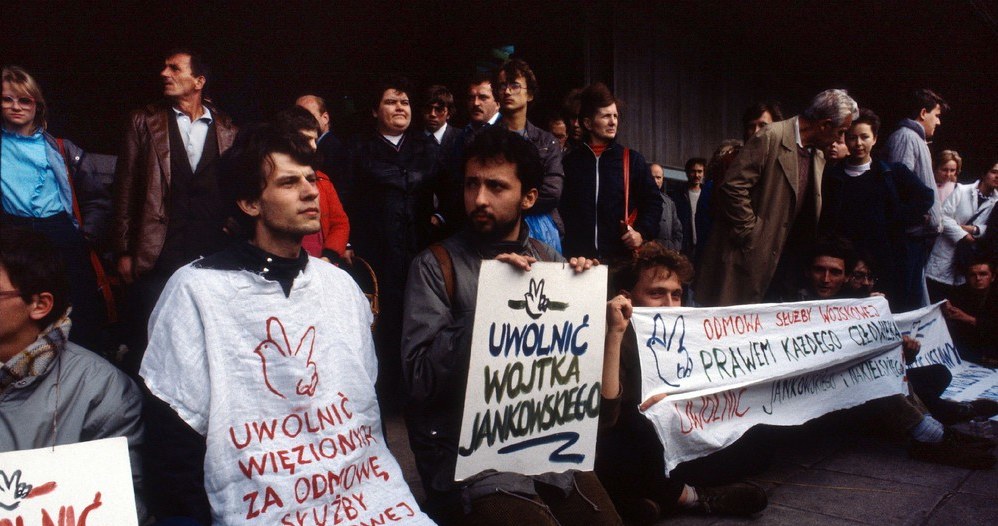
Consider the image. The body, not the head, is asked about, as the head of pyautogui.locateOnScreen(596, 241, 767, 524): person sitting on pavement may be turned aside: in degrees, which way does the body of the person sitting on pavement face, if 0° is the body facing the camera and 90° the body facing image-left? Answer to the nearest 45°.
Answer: approximately 315°

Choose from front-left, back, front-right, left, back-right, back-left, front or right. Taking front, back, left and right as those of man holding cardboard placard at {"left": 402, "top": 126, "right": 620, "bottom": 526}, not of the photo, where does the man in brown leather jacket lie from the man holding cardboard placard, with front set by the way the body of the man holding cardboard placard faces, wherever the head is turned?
back-right

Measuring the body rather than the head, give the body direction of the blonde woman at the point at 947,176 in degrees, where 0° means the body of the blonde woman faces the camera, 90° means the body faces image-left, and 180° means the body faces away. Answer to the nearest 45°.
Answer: approximately 45°

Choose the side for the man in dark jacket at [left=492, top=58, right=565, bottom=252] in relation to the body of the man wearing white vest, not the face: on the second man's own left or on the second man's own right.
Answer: on the second man's own left

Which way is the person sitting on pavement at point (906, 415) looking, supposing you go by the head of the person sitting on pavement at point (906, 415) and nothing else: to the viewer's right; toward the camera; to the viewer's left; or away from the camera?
toward the camera

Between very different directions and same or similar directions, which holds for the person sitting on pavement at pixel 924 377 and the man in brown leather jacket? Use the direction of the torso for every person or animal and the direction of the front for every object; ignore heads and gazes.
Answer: same or similar directions

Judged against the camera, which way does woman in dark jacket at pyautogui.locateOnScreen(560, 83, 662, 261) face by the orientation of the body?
toward the camera

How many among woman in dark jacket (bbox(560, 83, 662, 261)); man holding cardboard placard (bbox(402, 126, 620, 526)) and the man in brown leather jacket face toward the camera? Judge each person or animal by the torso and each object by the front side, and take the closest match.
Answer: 3

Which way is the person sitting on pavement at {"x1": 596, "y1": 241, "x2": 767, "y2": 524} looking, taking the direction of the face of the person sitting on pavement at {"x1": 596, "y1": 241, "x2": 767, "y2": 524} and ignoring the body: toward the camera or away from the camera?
toward the camera

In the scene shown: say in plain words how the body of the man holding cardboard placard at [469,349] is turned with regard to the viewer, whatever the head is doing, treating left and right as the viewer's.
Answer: facing the viewer

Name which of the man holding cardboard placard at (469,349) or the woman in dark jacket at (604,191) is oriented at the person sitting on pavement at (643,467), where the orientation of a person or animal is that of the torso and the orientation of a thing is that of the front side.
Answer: the woman in dark jacket

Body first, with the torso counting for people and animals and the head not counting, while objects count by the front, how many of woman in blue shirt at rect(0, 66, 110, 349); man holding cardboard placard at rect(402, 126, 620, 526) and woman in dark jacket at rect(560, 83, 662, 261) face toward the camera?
3

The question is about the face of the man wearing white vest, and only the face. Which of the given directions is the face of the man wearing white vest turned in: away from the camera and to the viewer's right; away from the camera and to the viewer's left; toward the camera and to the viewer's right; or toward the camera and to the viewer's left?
toward the camera and to the viewer's right

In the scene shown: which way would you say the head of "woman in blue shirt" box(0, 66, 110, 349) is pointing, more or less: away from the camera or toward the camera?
toward the camera
